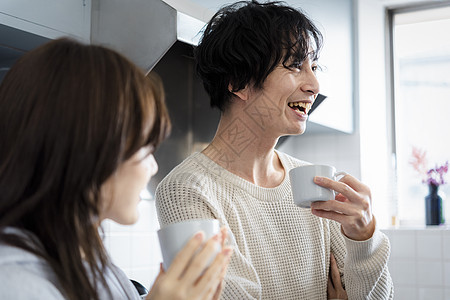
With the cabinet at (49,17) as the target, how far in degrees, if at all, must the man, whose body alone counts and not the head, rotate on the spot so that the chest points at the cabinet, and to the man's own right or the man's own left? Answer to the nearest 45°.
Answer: approximately 135° to the man's own right

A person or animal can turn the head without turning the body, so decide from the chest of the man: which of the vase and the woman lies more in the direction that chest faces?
the woman

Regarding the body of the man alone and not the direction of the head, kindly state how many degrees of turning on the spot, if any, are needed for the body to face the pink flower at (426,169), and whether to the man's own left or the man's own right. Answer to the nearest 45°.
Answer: approximately 90° to the man's own left

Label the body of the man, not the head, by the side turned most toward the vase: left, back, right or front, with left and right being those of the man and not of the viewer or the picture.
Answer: left

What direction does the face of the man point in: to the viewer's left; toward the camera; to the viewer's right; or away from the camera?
to the viewer's right
